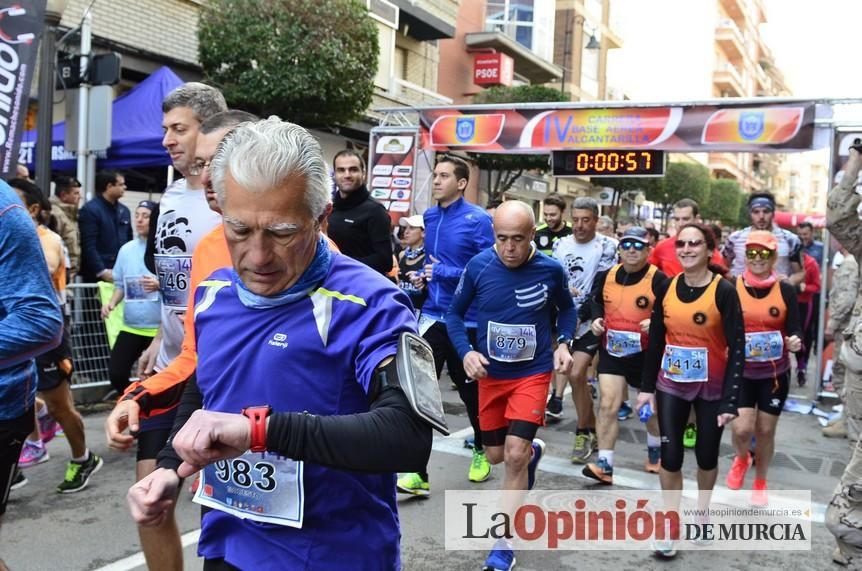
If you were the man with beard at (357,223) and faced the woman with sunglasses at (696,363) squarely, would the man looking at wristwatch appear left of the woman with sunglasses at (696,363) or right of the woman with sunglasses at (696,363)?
right

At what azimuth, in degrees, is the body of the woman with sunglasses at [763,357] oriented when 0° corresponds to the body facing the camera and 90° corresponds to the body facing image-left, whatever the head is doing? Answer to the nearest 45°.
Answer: approximately 0°

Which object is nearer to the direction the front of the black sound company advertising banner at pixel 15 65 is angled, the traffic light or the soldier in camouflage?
the soldier in camouflage
